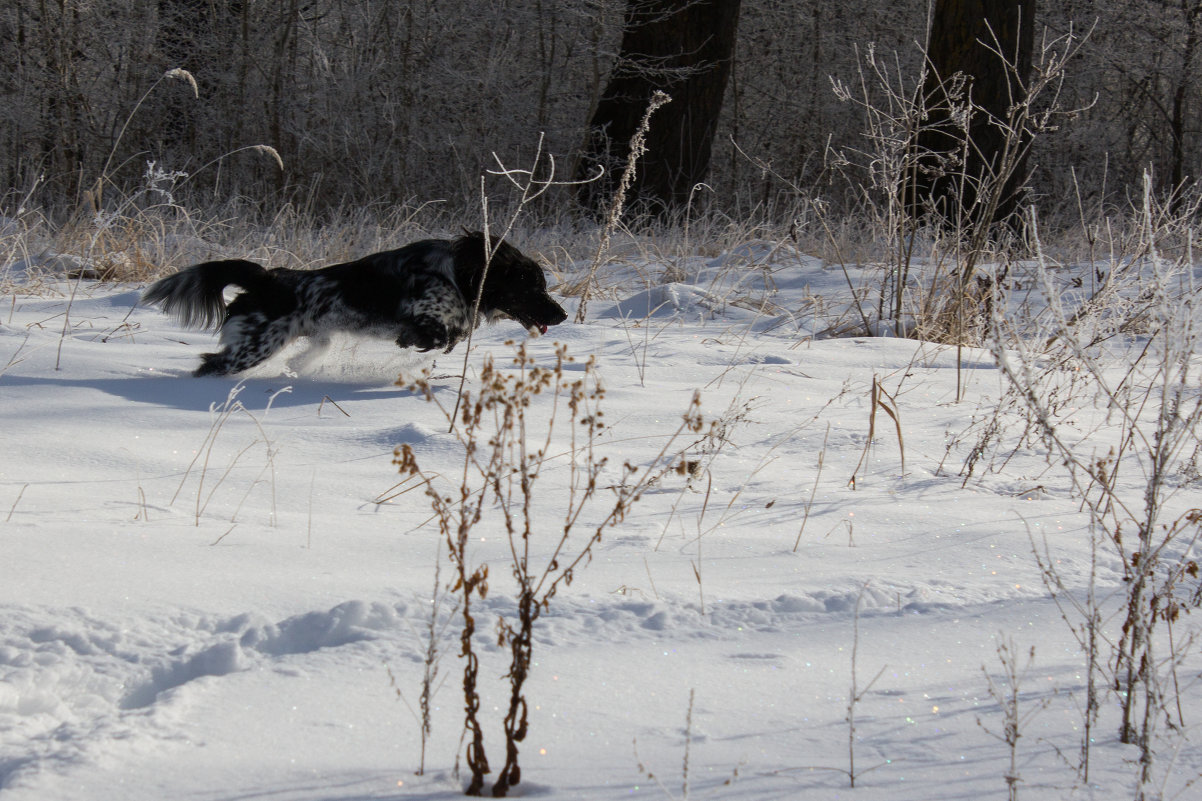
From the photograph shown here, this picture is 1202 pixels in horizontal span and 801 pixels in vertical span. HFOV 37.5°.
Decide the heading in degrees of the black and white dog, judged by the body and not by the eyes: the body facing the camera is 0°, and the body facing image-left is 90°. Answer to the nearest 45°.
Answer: approximately 270°

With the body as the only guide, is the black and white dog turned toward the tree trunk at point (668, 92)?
no
